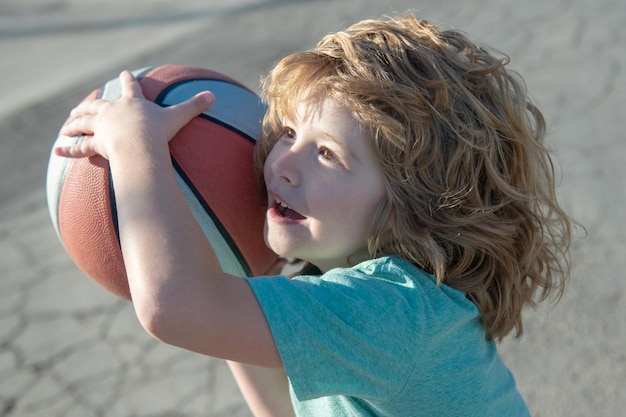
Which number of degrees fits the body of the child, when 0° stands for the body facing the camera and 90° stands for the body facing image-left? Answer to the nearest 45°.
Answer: approximately 90°
